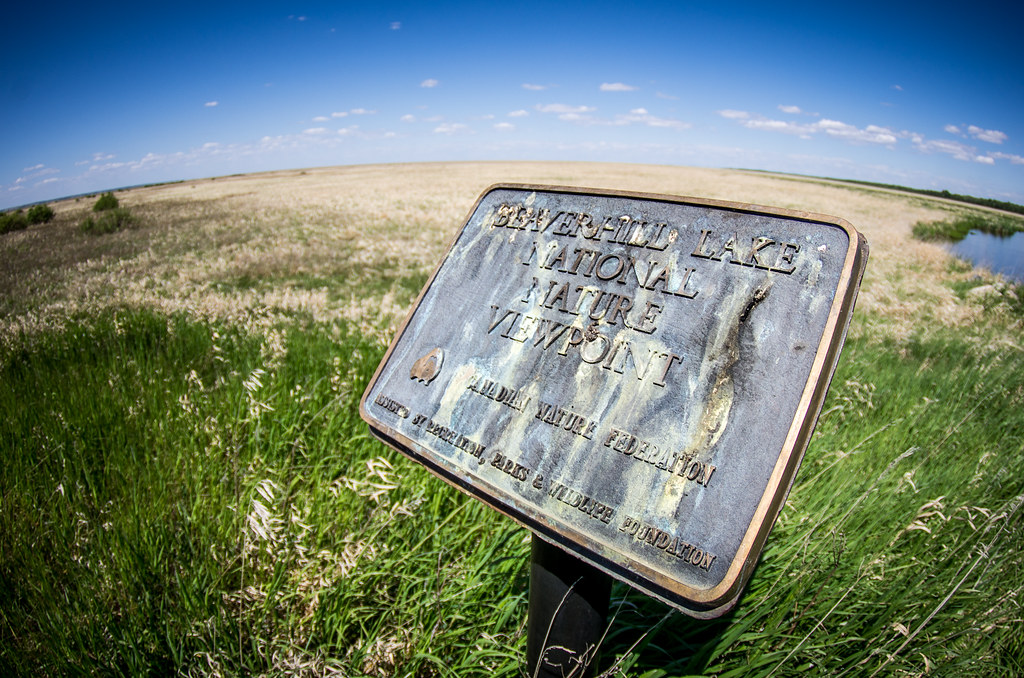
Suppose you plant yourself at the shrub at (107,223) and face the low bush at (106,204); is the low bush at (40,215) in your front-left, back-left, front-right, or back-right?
front-left

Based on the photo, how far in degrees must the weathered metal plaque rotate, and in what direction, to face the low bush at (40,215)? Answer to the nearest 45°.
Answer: approximately 90° to its right

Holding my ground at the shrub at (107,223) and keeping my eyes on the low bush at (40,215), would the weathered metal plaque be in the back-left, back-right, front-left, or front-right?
back-left

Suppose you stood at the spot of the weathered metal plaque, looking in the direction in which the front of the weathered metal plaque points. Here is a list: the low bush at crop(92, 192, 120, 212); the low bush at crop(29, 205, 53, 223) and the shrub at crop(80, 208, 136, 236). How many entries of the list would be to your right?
3

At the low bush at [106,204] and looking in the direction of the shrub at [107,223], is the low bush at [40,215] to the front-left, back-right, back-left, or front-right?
front-right

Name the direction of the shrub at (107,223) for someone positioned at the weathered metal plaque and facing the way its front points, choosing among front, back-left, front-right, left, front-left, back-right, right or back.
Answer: right

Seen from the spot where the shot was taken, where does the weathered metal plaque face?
facing the viewer and to the left of the viewer

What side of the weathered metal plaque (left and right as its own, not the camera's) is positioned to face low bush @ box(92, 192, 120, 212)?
right
